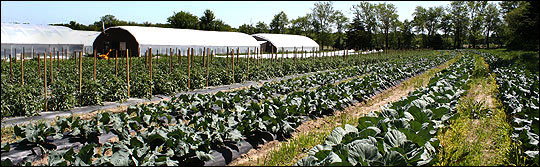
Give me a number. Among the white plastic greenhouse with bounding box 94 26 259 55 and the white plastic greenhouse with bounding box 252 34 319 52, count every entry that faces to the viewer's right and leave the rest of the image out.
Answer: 0

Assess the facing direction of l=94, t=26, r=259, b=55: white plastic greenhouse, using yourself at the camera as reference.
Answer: facing the viewer and to the left of the viewer

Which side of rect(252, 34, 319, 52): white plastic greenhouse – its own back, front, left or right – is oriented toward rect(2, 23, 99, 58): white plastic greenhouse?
front

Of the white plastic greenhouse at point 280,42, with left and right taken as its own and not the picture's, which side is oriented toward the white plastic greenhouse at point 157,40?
front

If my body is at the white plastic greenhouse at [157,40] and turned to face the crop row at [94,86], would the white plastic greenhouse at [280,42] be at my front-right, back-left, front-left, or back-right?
back-left

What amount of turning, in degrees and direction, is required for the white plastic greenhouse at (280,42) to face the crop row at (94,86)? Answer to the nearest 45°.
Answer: approximately 45° to its left

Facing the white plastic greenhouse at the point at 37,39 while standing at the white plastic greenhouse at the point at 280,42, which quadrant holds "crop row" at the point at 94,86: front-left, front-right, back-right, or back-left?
front-left

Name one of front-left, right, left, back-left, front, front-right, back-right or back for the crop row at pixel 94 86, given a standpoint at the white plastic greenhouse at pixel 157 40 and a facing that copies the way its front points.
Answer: front-left

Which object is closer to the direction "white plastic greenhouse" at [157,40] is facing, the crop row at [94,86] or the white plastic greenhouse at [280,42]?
the crop row
